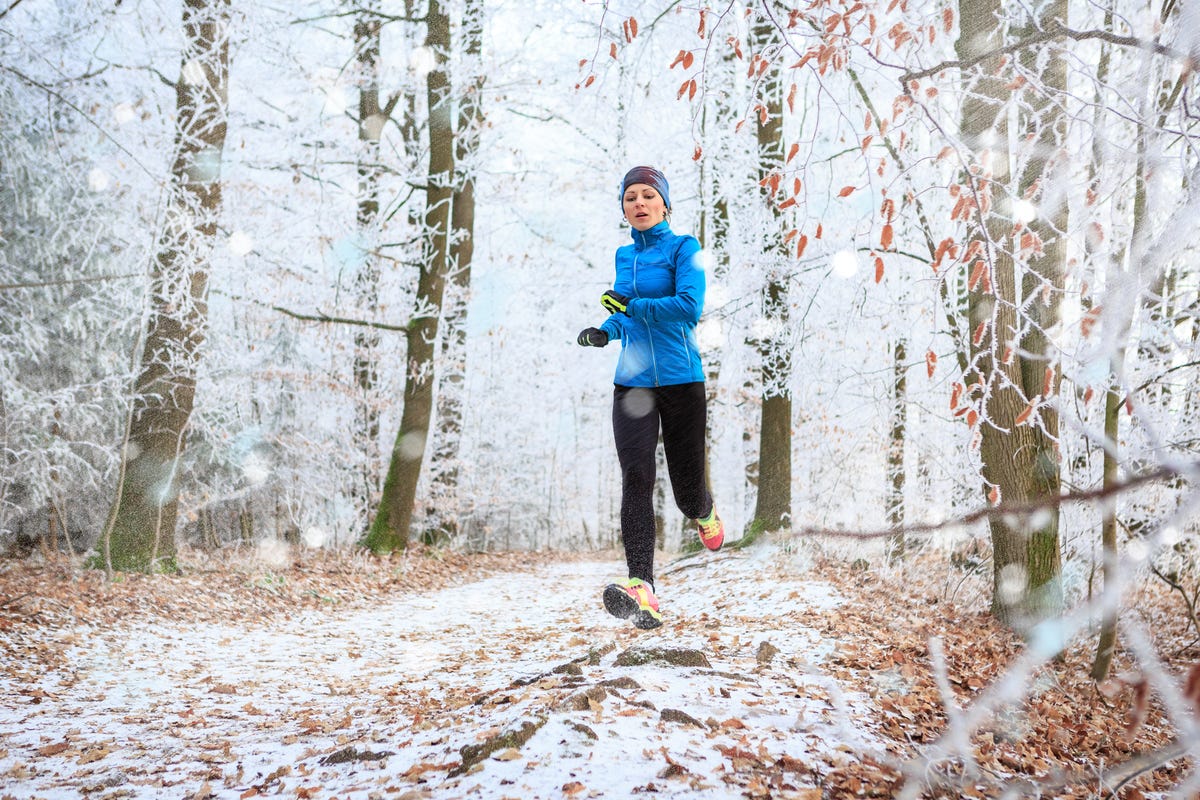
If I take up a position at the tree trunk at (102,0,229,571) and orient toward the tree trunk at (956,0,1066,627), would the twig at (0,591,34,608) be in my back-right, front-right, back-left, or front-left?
front-right

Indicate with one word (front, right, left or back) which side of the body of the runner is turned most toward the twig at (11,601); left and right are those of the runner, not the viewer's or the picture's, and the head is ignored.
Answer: right

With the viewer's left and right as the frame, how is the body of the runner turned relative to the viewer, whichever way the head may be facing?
facing the viewer and to the left of the viewer

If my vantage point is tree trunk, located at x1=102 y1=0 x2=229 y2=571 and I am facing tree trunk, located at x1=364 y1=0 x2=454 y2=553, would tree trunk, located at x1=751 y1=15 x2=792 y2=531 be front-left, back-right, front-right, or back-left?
front-right

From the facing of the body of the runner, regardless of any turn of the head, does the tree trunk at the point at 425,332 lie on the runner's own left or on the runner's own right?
on the runner's own right

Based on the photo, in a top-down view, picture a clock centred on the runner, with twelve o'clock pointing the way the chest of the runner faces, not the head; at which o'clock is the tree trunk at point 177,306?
The tree trunk is roughly at 3 o'clock from the runner.

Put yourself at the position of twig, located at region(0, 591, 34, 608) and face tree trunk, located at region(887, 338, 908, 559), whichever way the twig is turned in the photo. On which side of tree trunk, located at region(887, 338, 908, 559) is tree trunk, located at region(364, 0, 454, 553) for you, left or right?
left

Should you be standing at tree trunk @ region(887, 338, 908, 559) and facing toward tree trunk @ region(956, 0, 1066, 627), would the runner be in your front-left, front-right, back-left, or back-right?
front-right

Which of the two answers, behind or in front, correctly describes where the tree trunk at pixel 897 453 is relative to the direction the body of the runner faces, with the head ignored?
behind
